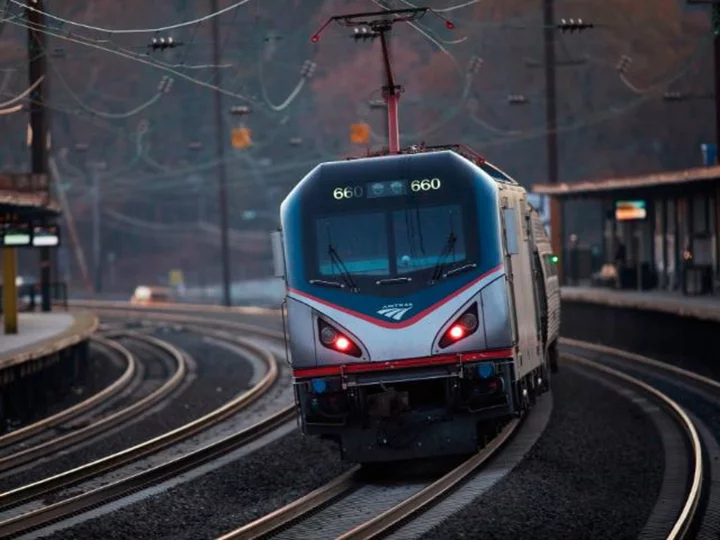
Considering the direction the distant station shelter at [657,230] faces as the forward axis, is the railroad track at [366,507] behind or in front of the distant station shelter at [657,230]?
in front

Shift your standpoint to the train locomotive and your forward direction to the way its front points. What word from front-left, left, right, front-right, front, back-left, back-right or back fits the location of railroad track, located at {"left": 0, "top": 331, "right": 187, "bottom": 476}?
back-right

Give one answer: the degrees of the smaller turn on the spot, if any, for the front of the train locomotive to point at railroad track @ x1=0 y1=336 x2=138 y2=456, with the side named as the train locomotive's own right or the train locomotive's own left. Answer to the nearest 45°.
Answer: approximately 135° to the train locomotive's own right

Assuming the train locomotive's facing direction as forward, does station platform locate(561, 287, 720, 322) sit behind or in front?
behind

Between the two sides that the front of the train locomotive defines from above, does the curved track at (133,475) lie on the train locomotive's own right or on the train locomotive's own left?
on the train locomotive's own right

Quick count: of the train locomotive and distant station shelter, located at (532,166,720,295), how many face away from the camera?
0

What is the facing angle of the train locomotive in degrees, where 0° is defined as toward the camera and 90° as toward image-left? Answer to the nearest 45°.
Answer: approximately 0°

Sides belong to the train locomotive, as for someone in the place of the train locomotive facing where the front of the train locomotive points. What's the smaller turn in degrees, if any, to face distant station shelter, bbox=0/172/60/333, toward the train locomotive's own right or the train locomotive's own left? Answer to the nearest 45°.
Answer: approximately 135° to the train locomotive's own right
